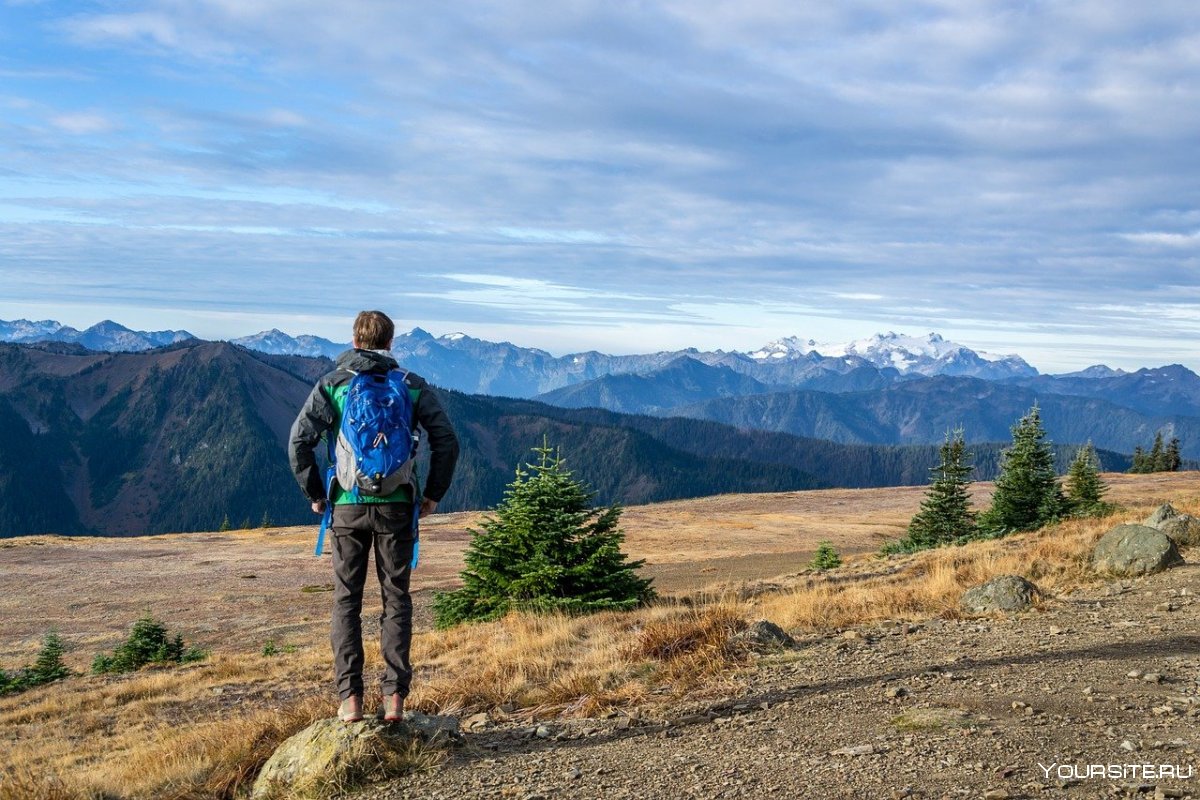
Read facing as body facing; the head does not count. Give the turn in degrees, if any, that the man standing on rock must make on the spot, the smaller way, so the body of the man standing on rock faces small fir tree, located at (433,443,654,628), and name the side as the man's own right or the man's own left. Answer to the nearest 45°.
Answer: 0° — they already face it

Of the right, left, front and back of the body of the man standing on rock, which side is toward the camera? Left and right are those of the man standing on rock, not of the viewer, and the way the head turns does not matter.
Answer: back

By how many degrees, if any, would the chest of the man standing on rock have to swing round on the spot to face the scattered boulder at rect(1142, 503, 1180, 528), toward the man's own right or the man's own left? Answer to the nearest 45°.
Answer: approximately 45° to the man's own right

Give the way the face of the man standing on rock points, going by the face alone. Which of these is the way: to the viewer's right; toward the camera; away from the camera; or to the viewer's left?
away from the camera
